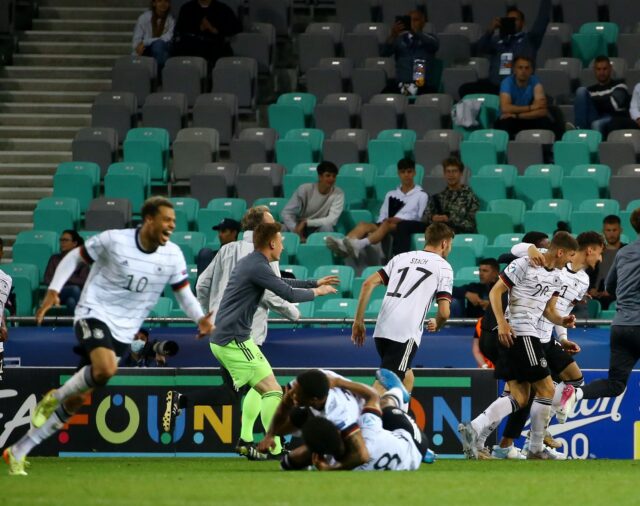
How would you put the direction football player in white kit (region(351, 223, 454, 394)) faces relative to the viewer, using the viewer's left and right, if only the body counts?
facing away from the viewer and to the right of the viewer

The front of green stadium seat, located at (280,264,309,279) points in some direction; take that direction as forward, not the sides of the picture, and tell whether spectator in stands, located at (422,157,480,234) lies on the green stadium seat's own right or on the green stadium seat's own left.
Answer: on the green stadium seat's own left

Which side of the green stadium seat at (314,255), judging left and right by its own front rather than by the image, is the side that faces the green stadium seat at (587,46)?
back

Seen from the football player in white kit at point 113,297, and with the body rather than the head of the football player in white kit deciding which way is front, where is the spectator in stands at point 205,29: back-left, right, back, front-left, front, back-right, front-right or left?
back-left

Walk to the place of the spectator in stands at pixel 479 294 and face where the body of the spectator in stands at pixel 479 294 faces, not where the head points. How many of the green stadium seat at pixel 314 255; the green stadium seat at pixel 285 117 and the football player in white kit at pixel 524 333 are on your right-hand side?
2

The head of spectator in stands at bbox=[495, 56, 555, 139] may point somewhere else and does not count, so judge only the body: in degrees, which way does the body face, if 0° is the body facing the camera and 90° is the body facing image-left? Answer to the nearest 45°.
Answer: approximately 0°

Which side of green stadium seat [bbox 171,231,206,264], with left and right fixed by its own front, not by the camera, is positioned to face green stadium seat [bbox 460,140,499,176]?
left
